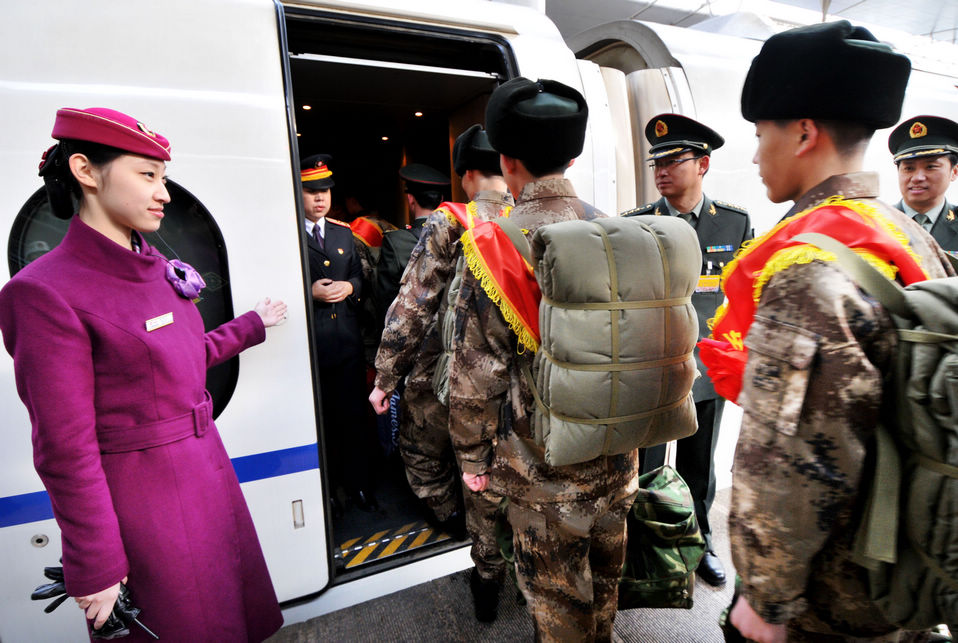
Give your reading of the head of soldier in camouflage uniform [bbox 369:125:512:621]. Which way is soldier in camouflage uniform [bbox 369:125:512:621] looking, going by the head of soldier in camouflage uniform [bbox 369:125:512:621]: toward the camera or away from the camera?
away from the camera

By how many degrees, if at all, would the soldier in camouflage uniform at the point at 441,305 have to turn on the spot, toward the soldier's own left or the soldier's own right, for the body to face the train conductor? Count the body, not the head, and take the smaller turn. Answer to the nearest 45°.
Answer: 0° — they already face them

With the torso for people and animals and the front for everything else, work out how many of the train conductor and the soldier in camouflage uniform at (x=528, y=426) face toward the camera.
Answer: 1

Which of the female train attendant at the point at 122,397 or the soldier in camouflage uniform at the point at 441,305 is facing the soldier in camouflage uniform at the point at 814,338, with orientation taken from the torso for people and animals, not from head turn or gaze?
the female train attendant

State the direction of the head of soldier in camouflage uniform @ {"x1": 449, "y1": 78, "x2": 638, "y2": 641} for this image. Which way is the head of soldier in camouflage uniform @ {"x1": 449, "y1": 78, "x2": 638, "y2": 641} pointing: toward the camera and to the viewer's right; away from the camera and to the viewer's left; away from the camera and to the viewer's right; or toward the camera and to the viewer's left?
away from the camera and to the viewer's left

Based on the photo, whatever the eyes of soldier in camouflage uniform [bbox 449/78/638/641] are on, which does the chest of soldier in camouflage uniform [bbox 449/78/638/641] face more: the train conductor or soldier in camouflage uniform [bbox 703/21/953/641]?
the train conductor

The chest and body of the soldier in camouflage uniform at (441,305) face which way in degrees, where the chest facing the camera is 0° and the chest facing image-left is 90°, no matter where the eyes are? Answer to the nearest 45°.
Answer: approximately 135°

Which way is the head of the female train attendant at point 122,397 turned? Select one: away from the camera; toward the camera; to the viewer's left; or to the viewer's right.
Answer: to the viewer's right

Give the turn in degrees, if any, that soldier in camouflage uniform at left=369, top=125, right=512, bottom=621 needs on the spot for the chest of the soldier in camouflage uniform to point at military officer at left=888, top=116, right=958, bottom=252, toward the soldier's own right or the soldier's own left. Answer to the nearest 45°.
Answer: approximately 135° to the soldier's own right

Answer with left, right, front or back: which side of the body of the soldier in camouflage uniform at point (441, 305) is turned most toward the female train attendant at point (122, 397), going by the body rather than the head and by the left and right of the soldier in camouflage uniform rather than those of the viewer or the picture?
left

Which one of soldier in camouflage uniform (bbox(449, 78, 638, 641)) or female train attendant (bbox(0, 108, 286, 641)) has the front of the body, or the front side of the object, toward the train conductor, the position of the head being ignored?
the soldier in camouflage uniform

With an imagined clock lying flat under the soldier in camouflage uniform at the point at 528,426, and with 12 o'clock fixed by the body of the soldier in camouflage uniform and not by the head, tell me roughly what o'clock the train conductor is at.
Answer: The train conductor is roughly at 12 o'clock from the soldier in camouflage uniform.

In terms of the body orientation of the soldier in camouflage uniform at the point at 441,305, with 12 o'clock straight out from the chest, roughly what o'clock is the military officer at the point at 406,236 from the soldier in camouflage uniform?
The military officer is roughly at 1 o'clock from the soldier in camouflage uniform.

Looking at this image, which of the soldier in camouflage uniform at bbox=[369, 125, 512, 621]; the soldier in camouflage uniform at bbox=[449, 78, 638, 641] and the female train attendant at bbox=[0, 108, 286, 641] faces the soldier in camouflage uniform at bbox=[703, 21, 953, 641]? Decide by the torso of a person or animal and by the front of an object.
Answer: the female train attendant

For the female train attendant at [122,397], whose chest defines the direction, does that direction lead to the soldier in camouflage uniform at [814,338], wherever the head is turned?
yes
